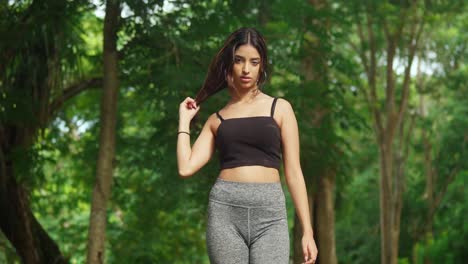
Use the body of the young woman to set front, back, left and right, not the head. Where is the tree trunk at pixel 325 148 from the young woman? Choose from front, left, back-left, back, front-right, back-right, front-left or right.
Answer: back

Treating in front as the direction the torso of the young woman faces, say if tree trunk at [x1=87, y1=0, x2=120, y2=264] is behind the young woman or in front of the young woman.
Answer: behind

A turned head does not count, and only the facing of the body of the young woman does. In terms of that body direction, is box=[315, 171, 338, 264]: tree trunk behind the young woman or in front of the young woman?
behind

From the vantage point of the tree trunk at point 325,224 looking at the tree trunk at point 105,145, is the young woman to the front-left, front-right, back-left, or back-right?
front-left

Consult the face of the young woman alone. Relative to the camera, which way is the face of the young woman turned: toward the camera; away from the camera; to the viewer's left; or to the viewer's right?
toward the camera

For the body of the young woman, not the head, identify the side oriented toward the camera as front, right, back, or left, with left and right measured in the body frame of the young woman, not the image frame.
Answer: front

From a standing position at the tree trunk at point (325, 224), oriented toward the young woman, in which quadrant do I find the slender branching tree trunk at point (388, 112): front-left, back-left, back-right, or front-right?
back-left
